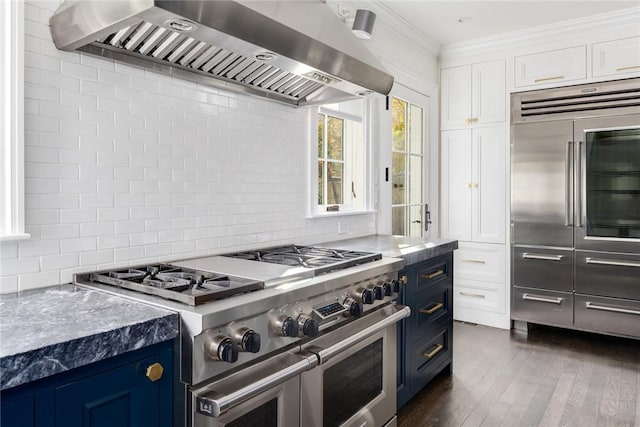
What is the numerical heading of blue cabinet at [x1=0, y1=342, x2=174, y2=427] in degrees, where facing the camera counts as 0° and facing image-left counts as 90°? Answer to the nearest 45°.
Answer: approximately 315°

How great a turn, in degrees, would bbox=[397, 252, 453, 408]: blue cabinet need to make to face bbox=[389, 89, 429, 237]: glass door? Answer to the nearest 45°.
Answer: approximately 135° to its left

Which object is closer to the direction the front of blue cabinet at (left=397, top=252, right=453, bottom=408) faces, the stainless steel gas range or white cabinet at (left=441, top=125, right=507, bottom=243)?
the stainless steel gas range
